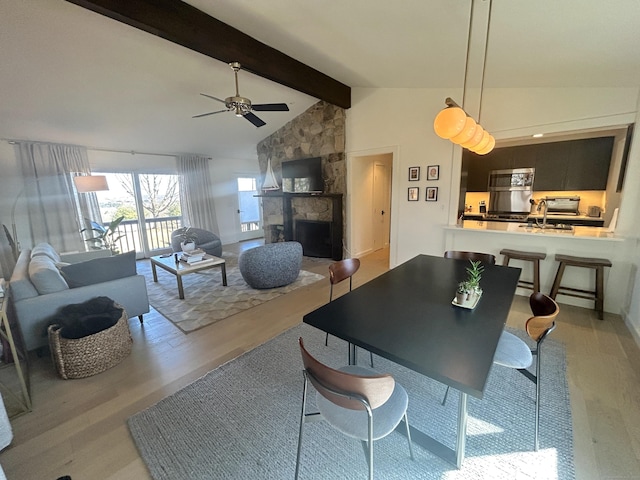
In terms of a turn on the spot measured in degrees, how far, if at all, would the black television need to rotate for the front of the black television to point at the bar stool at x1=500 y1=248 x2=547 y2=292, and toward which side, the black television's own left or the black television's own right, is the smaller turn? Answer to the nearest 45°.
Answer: approximately 90° to the black television's own left

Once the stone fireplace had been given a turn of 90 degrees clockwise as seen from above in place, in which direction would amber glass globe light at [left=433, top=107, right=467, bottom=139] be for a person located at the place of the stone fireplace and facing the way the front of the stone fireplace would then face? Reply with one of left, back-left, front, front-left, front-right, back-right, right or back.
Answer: back-left

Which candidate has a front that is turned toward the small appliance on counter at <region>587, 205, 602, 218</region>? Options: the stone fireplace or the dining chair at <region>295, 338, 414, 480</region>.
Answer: the dining chair

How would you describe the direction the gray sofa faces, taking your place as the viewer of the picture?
facing to the right of the viewer

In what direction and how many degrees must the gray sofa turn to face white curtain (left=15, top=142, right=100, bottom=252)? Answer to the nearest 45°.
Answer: approximately 90° to its left

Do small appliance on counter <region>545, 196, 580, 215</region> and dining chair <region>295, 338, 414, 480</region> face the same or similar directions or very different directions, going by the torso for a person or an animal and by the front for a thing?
very different directions

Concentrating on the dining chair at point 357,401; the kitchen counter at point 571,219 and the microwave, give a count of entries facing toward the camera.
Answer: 2

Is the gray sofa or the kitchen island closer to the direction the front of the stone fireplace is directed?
the gray sofa

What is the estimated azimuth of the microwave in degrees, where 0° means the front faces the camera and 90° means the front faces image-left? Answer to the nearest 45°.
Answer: approximately 0°

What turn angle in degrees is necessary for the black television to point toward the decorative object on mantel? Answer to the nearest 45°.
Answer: approximately 90° to its right

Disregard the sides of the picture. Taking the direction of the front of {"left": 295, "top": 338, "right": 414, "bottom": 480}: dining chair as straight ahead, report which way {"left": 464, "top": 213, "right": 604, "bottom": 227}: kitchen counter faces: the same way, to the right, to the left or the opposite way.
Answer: the opposite way

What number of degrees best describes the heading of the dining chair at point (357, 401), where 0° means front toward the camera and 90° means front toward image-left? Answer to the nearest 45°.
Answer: approximately 225°

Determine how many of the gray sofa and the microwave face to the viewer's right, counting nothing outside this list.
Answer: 1

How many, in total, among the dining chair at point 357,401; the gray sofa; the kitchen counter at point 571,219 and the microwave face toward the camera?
2

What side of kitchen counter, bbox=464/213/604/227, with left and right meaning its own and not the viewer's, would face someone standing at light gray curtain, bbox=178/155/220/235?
right
